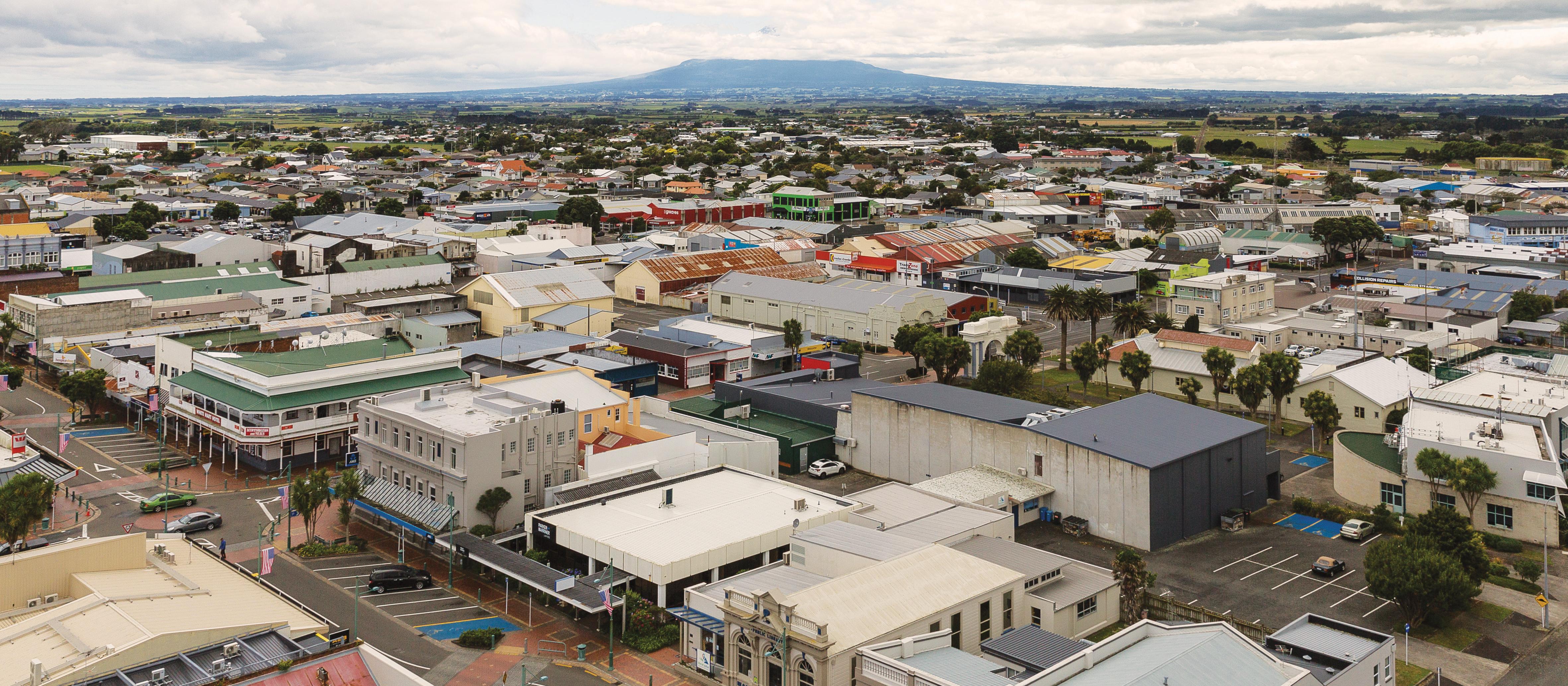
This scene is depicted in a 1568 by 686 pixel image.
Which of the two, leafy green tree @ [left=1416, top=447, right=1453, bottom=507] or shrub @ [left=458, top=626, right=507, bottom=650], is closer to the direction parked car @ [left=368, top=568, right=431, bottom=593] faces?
the leafy green tree

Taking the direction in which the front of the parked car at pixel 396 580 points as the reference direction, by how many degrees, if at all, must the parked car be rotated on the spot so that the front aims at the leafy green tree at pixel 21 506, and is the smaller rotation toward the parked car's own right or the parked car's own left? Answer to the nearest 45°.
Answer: approximately 180°

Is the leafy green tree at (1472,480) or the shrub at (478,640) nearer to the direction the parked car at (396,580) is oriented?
the leafy green tree

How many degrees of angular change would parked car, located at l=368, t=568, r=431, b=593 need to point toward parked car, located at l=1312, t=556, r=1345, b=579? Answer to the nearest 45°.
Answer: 0° — it already faces it

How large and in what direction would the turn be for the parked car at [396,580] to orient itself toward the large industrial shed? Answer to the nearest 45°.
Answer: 0° — it already faces it

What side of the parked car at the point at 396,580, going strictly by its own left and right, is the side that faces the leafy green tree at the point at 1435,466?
front

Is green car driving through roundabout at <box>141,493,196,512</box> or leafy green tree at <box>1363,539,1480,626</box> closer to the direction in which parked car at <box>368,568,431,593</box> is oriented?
the leafy green tree

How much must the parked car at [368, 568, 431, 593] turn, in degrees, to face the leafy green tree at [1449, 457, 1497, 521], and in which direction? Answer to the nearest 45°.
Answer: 0° — it already faces it

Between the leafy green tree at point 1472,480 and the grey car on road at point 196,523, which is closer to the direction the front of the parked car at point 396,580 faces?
the leafy green tree

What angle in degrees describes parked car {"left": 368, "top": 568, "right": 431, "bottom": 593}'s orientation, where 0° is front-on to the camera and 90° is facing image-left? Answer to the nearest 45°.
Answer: approximately 270°

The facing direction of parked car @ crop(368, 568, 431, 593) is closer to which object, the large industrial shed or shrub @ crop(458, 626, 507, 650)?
the large industrial shed

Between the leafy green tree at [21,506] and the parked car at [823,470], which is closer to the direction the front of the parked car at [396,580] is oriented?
the parked car

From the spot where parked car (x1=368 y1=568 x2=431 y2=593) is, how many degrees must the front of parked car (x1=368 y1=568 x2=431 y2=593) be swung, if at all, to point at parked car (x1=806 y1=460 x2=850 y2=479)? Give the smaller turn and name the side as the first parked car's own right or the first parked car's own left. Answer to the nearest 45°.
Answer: approximately 45° to the first parked car's own left

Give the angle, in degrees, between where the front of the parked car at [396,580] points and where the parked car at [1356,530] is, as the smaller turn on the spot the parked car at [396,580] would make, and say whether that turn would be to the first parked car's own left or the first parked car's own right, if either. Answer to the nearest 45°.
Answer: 0° — it already faces it
